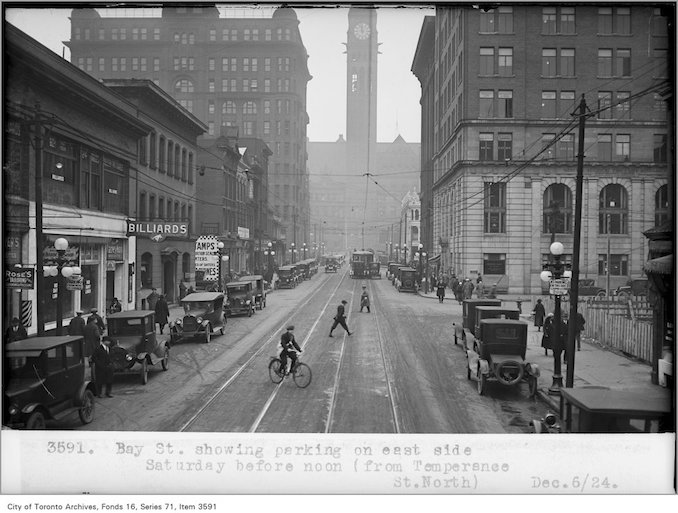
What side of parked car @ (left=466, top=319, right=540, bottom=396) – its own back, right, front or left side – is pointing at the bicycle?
left

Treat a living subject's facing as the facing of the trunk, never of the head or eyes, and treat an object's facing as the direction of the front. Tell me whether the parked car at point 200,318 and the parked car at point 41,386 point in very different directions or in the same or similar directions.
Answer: same or similar directions

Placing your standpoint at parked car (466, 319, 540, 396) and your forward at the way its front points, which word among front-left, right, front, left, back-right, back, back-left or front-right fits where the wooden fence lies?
front-right

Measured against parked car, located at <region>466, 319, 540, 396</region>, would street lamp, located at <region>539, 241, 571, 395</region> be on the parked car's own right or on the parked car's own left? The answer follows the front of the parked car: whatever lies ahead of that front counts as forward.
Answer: on the parked car's own right

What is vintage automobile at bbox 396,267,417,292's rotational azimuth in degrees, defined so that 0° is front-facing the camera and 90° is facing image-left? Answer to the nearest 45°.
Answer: approximately 180°

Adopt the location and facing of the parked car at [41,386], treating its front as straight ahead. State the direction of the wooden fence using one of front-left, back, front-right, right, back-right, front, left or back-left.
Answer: back-left

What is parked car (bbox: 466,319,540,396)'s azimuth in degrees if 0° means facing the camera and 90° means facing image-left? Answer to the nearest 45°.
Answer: approximately 180°

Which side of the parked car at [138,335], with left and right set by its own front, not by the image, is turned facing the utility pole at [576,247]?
left

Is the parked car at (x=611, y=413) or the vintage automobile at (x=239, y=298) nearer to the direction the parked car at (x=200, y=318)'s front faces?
the parked car

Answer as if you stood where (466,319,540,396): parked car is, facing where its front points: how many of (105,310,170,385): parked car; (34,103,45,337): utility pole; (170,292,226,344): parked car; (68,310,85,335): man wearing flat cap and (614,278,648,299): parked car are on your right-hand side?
1

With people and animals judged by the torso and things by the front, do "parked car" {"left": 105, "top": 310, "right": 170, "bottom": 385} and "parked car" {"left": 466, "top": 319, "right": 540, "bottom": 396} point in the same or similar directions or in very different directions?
very different directions

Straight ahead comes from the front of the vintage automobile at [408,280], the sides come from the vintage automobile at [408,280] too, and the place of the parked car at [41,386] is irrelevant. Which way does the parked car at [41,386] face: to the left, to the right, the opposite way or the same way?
the opposite way

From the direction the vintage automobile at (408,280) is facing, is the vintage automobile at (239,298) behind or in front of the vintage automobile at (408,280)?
behind
